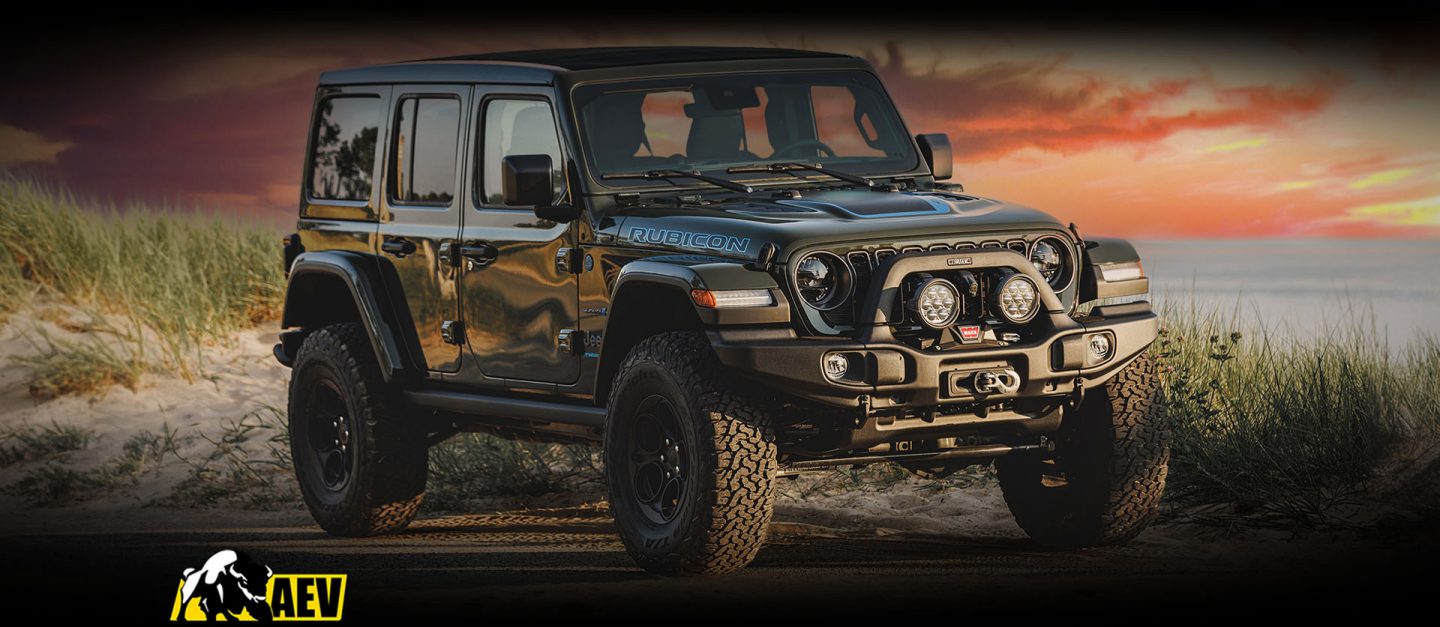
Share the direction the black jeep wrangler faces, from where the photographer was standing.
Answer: facing the viewer and to the right of the viewer
